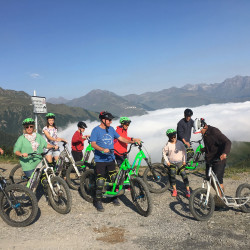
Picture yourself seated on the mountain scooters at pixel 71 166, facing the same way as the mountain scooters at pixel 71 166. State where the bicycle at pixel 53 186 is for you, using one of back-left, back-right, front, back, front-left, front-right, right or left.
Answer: front-right

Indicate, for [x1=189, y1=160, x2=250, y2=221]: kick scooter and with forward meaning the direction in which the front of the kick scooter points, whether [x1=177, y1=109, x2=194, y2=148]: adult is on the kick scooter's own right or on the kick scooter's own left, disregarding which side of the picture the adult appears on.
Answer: on the kick scooter's own right

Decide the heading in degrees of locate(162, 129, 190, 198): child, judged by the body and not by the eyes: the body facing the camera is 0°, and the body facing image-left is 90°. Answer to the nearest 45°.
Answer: approximately 0°

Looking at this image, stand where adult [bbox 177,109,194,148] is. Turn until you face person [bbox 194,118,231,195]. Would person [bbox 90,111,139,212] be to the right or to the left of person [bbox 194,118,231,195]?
right

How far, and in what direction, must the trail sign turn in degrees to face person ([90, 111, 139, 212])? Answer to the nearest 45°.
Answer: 0° — it already faces them

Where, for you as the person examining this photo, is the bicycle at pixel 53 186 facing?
facing the viewer and to the right of the viewer

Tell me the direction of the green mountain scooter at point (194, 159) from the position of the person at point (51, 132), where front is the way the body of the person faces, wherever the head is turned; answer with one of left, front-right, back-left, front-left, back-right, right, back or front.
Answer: front-left
